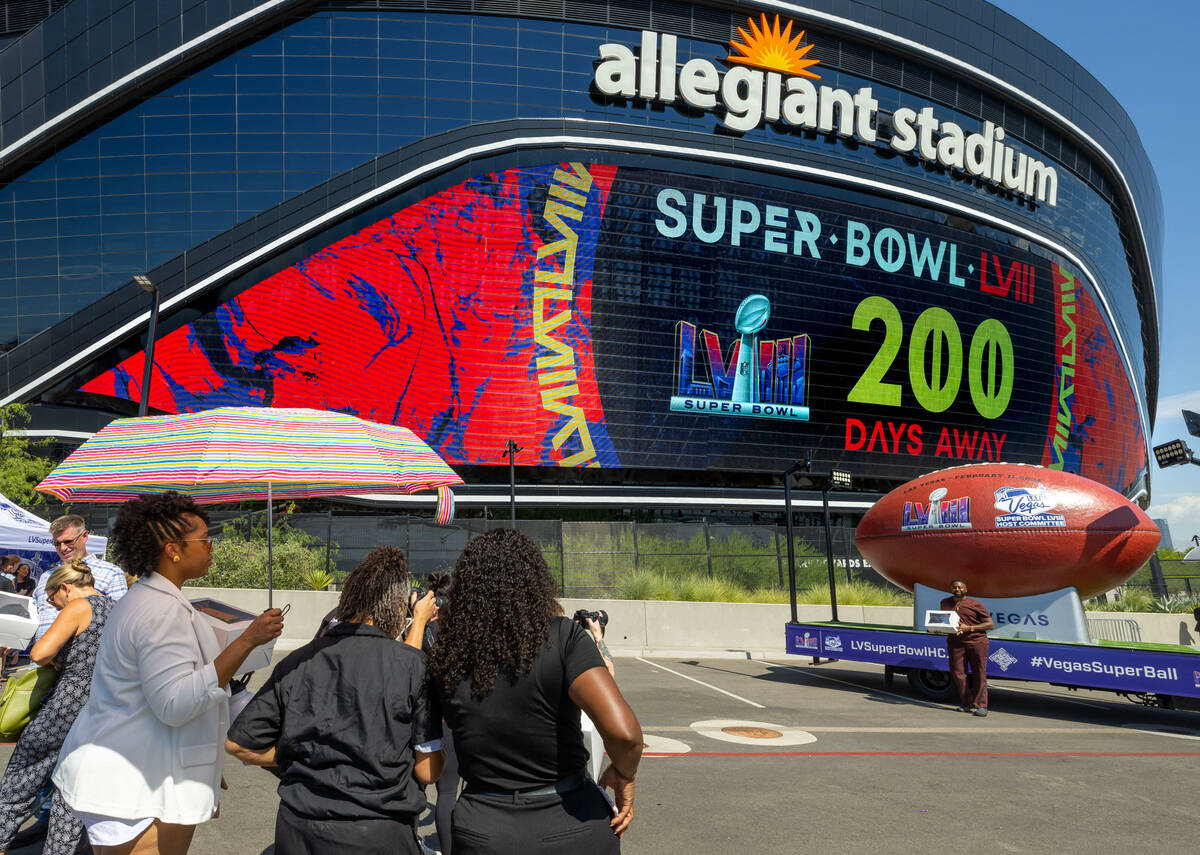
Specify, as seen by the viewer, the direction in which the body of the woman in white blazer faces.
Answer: to the viewer's right

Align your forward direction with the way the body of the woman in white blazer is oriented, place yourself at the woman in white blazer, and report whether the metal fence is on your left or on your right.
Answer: on your left

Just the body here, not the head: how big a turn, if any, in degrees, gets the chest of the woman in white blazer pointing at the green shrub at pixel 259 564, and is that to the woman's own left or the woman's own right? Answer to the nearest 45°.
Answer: approximately 90° to the woman's own left

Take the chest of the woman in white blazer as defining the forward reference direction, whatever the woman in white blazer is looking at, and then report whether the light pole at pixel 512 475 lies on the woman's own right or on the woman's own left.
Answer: on the woman's own left

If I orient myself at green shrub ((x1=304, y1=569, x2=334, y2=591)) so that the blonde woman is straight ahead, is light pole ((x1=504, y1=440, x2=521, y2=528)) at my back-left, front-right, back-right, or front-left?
back-left

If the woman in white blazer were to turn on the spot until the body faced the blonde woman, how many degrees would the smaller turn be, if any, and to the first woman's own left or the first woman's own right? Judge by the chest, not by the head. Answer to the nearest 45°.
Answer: approximately 90° to the first woman's own left

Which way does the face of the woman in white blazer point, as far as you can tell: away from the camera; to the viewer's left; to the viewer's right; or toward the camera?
to the viewer's right

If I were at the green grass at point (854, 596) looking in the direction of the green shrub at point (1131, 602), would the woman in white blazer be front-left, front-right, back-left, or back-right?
back-right

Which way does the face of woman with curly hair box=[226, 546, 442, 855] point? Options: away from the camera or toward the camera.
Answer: away from the camera

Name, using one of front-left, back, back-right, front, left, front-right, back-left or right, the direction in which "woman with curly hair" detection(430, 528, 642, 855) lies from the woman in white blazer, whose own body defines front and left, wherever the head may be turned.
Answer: front-right

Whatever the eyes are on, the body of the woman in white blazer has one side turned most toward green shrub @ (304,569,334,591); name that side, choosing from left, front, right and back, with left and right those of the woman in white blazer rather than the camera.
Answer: left
